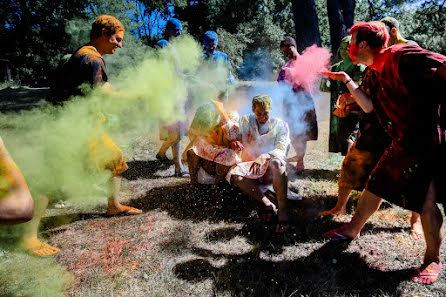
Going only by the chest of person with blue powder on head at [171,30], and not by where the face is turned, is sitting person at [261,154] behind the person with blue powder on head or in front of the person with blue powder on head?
in front

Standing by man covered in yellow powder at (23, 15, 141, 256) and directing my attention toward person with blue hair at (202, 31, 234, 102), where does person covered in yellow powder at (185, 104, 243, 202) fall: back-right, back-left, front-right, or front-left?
front-right

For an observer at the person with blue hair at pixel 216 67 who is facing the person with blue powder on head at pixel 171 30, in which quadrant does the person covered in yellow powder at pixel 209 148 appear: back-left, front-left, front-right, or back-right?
front-left

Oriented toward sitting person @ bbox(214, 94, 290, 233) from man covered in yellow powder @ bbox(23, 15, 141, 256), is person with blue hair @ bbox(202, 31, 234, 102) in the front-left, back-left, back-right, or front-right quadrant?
front-left

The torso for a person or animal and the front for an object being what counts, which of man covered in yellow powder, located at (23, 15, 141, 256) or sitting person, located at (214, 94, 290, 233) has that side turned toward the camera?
the sitting person

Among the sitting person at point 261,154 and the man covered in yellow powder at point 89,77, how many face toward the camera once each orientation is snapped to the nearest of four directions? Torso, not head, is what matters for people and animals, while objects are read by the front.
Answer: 1

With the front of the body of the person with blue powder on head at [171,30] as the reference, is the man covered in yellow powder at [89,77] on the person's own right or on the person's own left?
on the person's own right

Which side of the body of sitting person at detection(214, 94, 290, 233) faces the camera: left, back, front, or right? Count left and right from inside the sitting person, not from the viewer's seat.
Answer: front

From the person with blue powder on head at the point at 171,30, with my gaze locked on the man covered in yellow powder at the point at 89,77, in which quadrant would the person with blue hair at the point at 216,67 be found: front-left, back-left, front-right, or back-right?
back-left

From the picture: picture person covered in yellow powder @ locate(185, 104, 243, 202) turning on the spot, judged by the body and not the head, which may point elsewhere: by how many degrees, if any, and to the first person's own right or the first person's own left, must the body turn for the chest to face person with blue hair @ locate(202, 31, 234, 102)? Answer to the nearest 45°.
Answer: approximately 180°

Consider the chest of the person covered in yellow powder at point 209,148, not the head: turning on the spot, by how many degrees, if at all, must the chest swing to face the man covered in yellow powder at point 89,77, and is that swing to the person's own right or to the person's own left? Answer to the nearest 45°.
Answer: approximately 45° to the person's own right

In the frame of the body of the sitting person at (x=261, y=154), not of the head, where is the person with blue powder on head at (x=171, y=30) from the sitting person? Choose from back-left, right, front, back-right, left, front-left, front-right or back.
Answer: back-right

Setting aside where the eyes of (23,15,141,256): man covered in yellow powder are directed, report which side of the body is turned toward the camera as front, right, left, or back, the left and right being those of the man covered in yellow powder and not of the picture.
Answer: right
